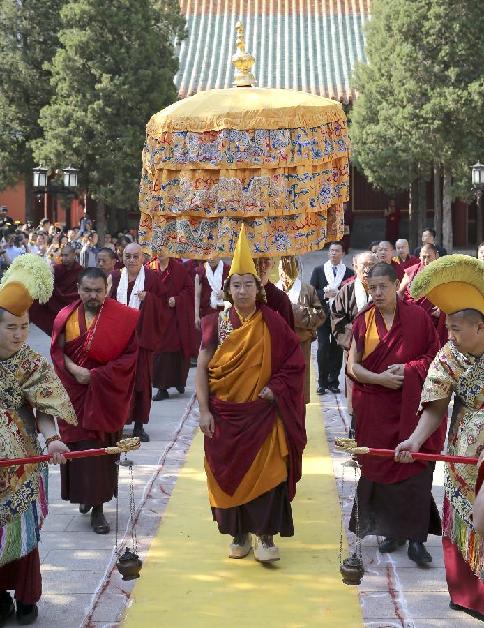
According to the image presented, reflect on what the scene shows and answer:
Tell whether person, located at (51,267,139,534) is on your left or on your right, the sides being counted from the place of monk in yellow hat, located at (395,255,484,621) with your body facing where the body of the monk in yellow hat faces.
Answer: on your right

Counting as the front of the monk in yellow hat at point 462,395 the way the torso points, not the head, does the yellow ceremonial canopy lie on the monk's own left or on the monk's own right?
on the monk's own right

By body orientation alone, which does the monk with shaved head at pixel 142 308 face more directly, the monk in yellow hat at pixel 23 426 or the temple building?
the monk in yellow hat

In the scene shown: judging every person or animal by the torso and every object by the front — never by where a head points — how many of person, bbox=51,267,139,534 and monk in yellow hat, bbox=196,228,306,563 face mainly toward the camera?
2

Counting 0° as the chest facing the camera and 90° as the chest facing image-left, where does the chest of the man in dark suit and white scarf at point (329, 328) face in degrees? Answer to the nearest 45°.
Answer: approximately 0°

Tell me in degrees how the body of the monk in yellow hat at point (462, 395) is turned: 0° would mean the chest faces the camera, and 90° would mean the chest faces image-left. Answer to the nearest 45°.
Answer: approximately 45°

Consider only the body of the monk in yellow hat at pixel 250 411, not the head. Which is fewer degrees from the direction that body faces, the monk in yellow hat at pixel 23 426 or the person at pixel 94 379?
the monk in yellow hat

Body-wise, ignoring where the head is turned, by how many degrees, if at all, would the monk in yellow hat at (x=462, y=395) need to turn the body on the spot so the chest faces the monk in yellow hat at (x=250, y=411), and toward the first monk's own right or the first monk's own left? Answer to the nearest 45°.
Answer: approximately 90° to the first monk's own right

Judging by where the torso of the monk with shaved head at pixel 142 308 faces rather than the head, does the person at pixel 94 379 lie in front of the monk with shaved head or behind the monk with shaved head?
in front

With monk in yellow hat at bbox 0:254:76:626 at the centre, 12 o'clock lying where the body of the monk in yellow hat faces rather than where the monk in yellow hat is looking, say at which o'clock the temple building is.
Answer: The temple building is roughly at 8 o'clock from the monk in yellow hat.
